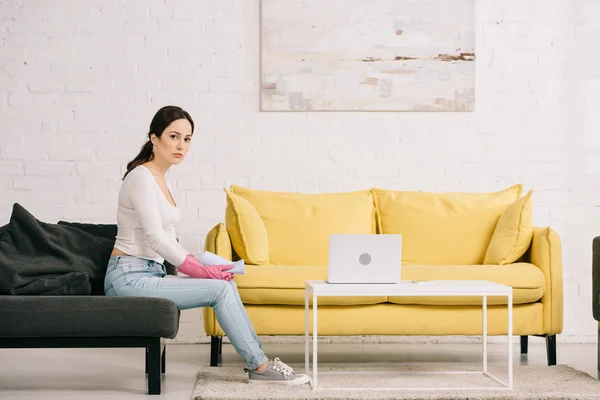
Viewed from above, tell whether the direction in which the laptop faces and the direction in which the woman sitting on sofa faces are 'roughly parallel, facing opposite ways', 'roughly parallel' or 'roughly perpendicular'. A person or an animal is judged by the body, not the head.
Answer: roughly perpendicular

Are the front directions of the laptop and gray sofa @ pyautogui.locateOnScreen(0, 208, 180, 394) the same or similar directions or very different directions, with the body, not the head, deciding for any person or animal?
very different directions

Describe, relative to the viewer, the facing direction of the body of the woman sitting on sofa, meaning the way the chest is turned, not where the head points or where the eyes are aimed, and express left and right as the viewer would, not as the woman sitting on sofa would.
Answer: facing to the right of the viewer

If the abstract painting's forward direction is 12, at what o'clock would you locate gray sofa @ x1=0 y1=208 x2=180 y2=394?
The gray sofa is roughly at 1 o'clock from the abstract painting.

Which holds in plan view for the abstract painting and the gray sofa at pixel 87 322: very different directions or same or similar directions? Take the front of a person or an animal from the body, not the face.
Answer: same or similar directions

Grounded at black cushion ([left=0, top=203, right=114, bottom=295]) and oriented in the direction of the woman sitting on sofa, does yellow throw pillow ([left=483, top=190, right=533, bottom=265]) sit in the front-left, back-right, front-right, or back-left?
front-left

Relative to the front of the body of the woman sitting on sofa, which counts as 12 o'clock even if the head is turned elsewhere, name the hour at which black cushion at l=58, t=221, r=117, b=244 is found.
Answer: The black cushion is roughly at 8 o'clock from the woman sitting on sofa.

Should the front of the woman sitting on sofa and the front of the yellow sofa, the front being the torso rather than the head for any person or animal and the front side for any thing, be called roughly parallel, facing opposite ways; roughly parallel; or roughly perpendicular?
roughly perpendicular

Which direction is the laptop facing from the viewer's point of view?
away from the camera

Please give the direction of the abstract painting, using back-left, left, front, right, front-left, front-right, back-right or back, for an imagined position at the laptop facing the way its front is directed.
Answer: front

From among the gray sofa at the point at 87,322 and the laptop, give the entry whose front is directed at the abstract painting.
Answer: the laptop

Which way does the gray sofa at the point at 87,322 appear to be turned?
toward the camera

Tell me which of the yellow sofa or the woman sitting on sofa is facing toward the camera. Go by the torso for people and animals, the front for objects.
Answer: the yellow sofa

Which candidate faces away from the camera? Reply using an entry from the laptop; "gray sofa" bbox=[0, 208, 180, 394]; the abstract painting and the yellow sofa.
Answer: the laptop

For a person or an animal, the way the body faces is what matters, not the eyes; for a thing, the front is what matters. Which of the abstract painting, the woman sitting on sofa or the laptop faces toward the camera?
the abstract painting

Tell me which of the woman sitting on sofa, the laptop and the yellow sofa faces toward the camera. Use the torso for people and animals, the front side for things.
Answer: the yellow sofa

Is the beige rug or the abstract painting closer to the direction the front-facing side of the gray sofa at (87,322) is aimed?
the beige rug

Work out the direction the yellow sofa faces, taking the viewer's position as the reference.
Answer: facing the viewer

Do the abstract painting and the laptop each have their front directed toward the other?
yes
